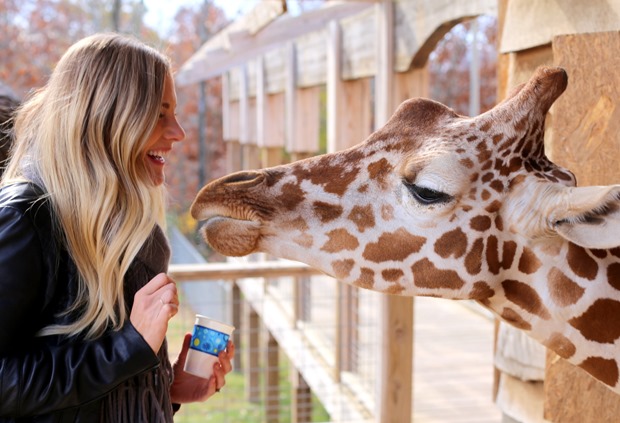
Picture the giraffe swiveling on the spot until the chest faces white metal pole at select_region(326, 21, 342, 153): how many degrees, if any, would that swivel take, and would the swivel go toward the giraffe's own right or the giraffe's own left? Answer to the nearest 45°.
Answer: approximately 90° to the giraffe's own right

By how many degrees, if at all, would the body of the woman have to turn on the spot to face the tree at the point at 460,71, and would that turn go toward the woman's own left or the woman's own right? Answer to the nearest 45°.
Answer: approximately 45° to the woman's own left

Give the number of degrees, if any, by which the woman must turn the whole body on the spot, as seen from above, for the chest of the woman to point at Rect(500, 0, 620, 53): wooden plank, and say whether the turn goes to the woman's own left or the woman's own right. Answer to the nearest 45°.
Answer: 0° — they already face it

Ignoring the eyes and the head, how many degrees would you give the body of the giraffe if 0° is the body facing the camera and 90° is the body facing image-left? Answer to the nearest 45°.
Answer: approximately 90°

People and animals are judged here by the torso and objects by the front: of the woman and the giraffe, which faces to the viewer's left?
the giraffe

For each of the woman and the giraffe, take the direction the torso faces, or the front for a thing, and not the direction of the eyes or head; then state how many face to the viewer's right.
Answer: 1

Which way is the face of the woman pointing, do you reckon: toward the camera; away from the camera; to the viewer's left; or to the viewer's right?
to the viewer's right

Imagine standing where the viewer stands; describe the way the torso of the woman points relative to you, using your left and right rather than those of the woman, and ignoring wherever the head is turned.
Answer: facing to the right of the viewer

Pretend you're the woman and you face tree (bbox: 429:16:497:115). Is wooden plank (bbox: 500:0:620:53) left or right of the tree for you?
right
